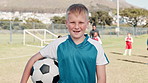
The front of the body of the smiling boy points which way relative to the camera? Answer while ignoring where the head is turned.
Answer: toward the camera

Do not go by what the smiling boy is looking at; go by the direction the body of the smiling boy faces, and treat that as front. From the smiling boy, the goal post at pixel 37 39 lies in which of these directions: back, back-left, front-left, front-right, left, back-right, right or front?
back

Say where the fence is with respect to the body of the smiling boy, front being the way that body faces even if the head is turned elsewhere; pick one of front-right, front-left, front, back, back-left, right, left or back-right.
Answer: back

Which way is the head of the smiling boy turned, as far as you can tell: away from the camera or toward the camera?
toward the camera
